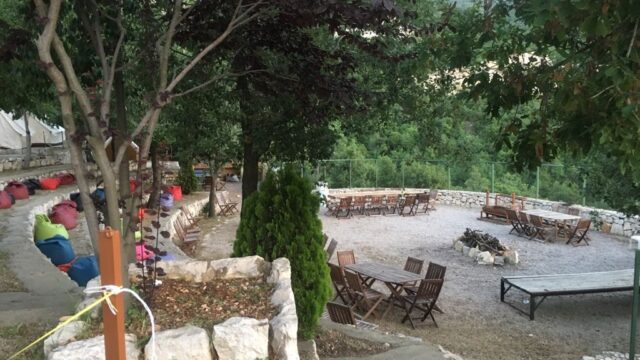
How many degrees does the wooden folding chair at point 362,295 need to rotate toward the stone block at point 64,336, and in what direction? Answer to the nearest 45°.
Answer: approximately 135° to its right

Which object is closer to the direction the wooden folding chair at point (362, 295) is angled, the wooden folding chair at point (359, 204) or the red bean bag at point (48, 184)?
the wooden folding chair

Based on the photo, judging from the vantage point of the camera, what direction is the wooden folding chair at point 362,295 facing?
facing away from the viewer and to the right of the viewer

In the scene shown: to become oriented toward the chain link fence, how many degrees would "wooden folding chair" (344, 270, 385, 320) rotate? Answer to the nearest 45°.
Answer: approximately 45° to its left

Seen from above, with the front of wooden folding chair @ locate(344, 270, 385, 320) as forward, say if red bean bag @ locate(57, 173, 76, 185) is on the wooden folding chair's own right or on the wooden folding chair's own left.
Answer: on the wooden folding chair's own left

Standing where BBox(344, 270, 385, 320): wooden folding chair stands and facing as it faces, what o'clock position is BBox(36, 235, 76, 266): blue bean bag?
The blue bean bag is roughly at 7 o'clock from the wooden folding chair.

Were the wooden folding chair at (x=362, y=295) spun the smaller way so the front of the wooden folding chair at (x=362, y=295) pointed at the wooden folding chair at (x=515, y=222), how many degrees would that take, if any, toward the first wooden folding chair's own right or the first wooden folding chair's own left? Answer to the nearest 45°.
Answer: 0° — it already faces it

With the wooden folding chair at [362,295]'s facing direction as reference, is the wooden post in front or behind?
behind

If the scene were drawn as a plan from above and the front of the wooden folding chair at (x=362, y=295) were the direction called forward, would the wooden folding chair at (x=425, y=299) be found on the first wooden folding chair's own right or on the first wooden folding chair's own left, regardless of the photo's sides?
on the first wooden folding chair's own right

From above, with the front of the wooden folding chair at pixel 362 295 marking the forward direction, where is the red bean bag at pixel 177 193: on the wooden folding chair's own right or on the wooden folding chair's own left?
on the wooden folding chair's own left

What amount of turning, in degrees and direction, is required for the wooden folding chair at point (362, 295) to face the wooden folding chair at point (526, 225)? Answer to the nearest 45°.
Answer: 0° — it already faces it

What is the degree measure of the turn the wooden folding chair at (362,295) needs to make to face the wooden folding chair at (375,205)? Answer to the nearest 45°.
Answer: approximately 45° to its left
